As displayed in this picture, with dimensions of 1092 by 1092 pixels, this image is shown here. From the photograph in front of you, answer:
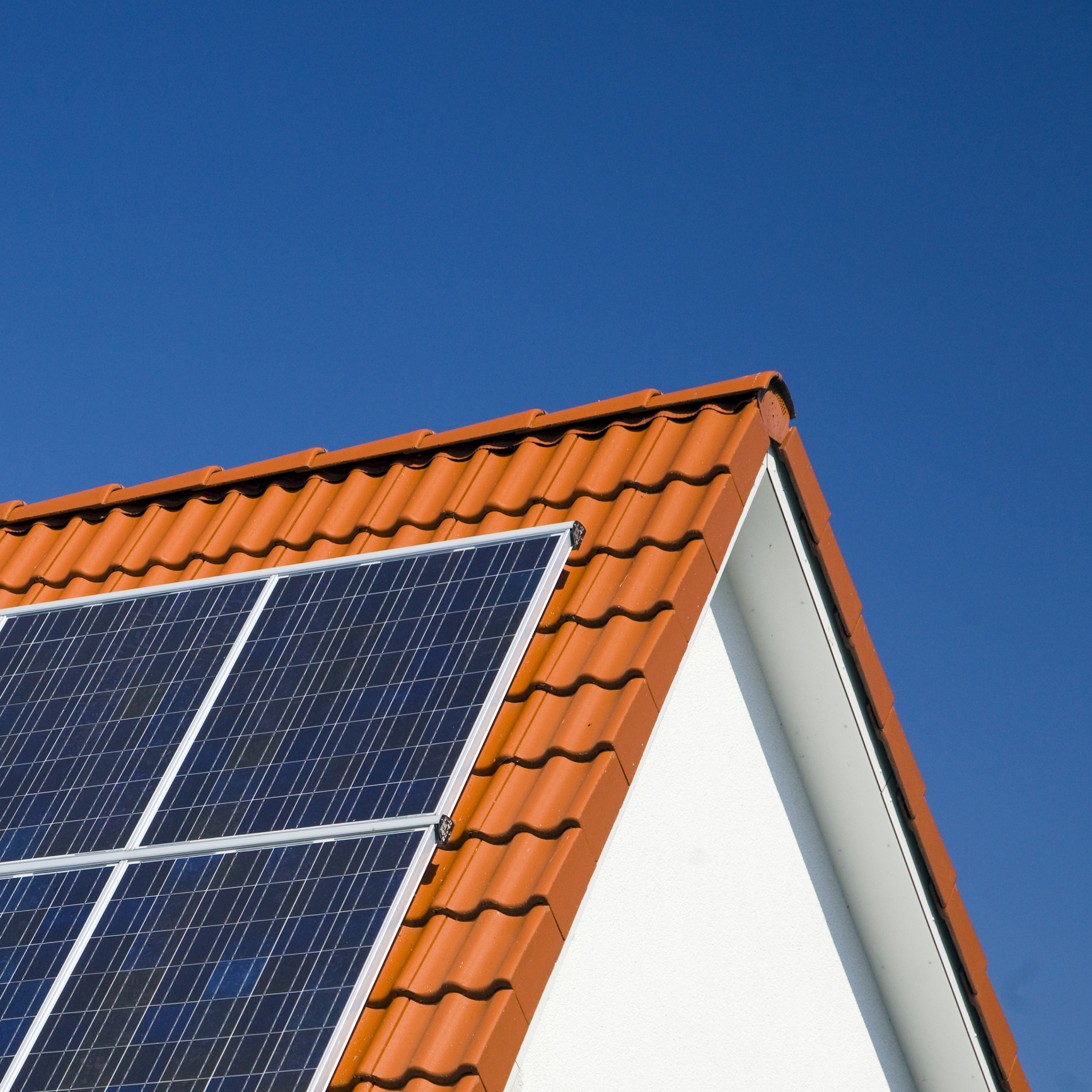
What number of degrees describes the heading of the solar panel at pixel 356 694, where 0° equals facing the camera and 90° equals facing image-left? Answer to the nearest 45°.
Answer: approximately 45°

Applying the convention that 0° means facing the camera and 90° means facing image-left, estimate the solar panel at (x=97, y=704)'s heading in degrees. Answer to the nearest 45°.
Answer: approximately 45°

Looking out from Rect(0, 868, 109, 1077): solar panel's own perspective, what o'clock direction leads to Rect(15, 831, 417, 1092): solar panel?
Rect(15, 831, 417, 1092): solar panel is roughly at 9 o'clock from Rect(0, 868, 109, 1077): solar panel.

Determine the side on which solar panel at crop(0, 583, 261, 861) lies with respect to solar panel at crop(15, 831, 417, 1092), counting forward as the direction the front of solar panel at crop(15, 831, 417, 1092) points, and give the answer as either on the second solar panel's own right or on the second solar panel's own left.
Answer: on the second solar panel's own right

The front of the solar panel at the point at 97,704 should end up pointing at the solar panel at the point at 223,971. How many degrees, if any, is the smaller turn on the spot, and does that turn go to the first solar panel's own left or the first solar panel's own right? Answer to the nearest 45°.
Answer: approximately 90° to the first solar panel's own left

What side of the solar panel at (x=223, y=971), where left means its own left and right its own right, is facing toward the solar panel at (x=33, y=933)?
right

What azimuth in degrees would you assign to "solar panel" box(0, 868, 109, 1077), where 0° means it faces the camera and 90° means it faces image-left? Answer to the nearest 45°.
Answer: approximately 45°
